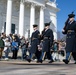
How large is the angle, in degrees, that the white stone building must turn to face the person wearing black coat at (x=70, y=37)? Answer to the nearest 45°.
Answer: approximately 45° to its right

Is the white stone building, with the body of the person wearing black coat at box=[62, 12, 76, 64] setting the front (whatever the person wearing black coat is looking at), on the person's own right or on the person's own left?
on the person's own right

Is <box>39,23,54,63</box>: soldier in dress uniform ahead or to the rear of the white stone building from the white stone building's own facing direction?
ahead

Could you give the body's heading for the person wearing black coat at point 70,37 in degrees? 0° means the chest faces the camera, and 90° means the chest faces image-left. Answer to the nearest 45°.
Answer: approximately 45°

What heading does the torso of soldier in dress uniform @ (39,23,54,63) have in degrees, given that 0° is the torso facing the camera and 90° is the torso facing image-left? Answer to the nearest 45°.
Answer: approximately 45°

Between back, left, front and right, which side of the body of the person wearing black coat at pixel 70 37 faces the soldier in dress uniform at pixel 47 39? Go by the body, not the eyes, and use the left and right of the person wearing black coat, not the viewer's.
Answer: right

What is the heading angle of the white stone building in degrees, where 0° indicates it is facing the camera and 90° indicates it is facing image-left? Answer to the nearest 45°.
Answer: approximately 315°

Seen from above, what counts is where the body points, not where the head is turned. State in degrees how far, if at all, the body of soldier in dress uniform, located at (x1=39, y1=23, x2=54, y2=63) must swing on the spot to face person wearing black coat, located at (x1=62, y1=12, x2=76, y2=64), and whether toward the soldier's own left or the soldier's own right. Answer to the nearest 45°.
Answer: approximately 90° to the soldier's own left
